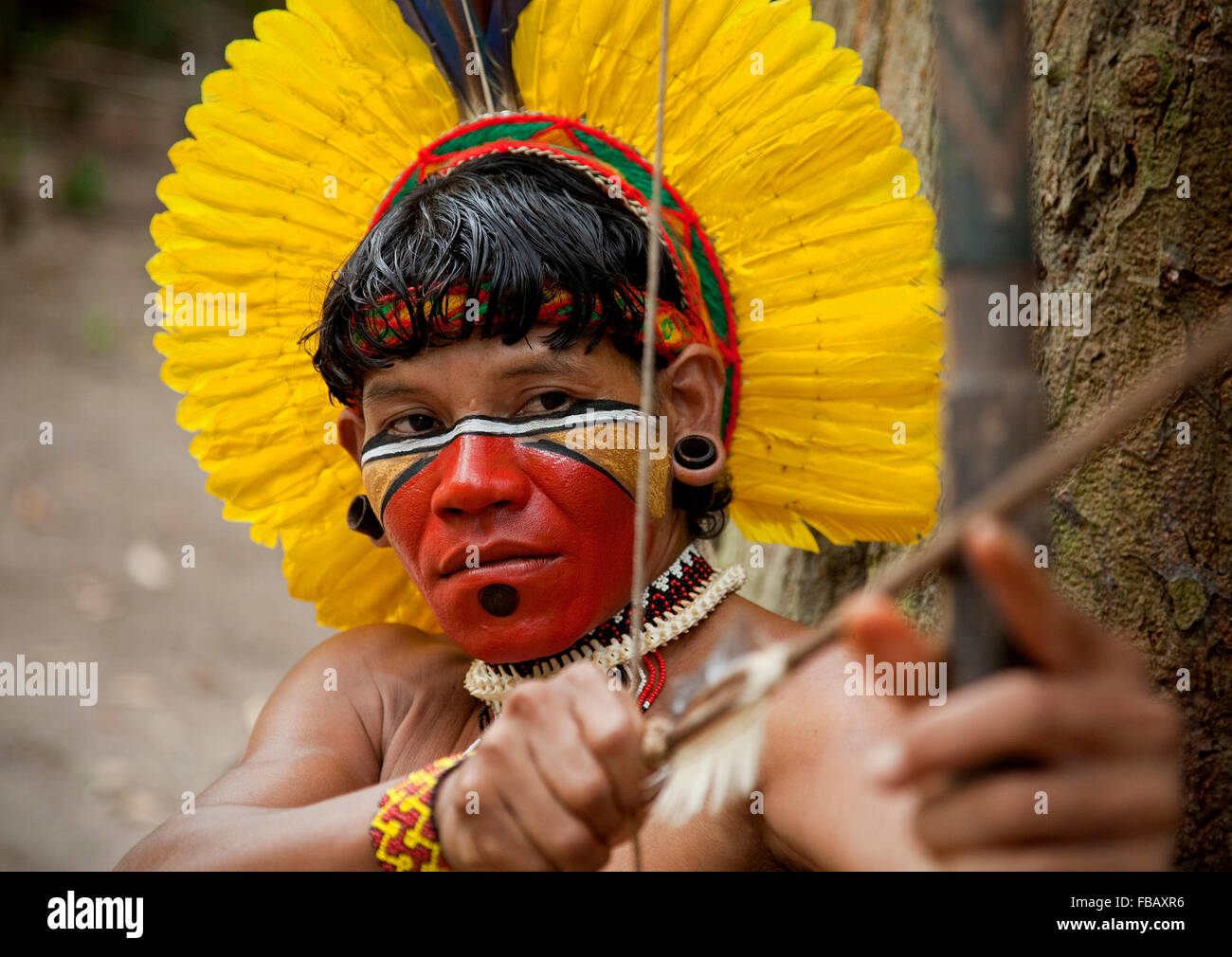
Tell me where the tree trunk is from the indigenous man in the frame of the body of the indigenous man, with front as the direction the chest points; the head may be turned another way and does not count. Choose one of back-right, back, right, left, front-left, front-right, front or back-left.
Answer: left

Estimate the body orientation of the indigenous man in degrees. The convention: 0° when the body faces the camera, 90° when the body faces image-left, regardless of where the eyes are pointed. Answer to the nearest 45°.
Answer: approximately 0°
